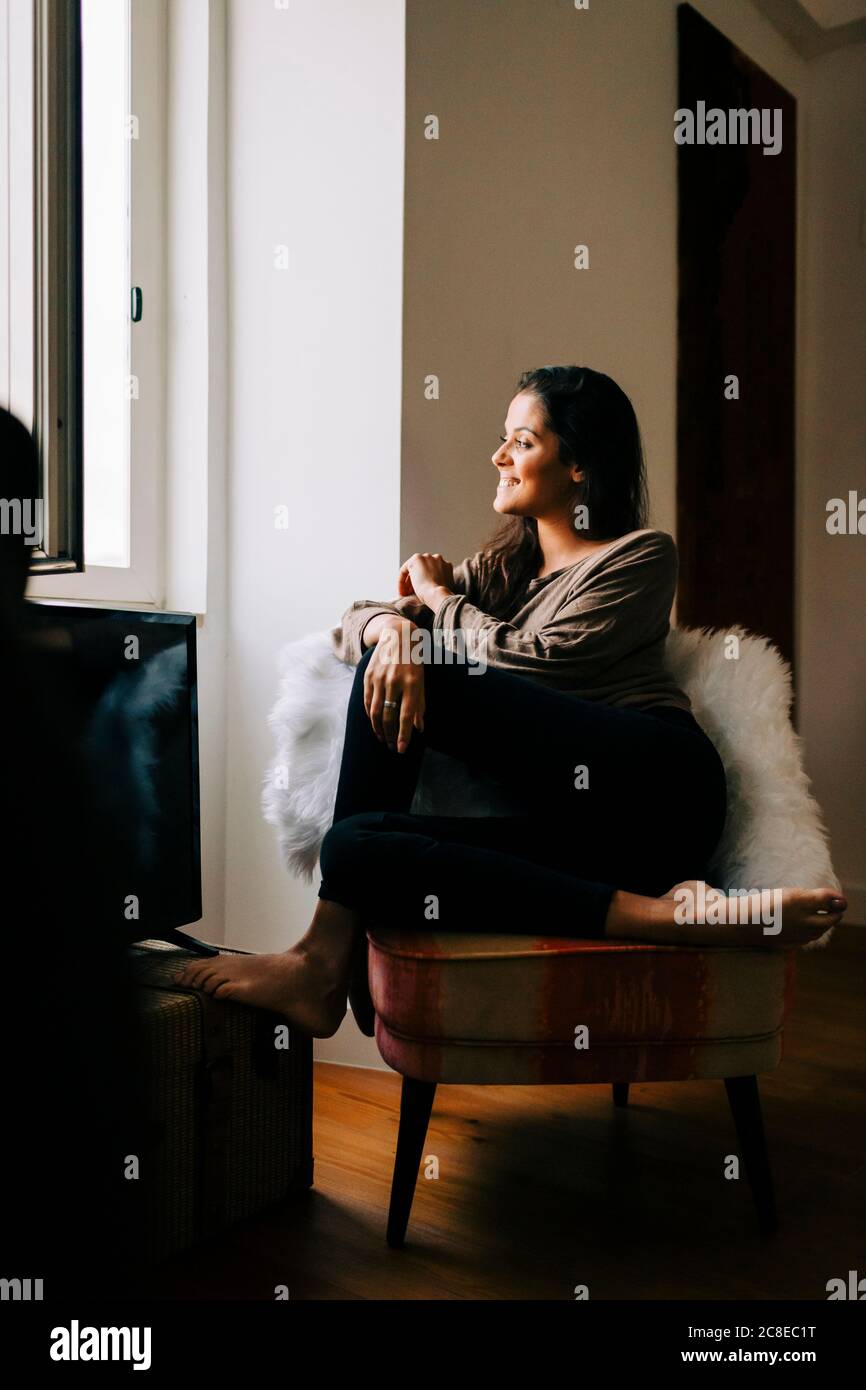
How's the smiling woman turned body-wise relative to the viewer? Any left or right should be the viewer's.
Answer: facing to the left of the viewer

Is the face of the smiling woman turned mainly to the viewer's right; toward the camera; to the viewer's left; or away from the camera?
to the viewer's left

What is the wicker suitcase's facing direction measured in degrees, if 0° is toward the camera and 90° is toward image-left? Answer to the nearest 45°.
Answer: approximately 315°

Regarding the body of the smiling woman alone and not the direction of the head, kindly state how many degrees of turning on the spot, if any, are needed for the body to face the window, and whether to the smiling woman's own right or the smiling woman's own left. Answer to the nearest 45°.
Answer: approximately 45° to the smiling woman's own right
